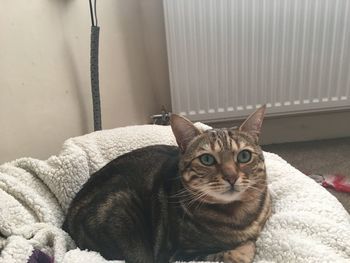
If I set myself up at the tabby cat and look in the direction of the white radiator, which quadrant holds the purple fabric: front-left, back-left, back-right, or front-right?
back-left

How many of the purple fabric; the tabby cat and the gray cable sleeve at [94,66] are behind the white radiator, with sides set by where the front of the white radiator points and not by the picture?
0

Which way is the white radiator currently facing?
toward the camera

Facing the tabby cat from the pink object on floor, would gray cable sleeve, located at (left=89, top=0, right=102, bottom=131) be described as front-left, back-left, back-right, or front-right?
front-right

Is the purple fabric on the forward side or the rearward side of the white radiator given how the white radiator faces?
on the forward side

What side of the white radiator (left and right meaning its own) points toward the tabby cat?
front

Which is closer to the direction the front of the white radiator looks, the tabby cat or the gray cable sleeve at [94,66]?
the tabby cat

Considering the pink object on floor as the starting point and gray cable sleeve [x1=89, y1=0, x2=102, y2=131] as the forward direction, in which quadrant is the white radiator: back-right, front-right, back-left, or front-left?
front-right

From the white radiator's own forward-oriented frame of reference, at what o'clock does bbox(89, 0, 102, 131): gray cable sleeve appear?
The gray cable sleeve is roughly at 2 o'clock from the white radiator.

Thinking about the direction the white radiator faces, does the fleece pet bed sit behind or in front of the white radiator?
in front
